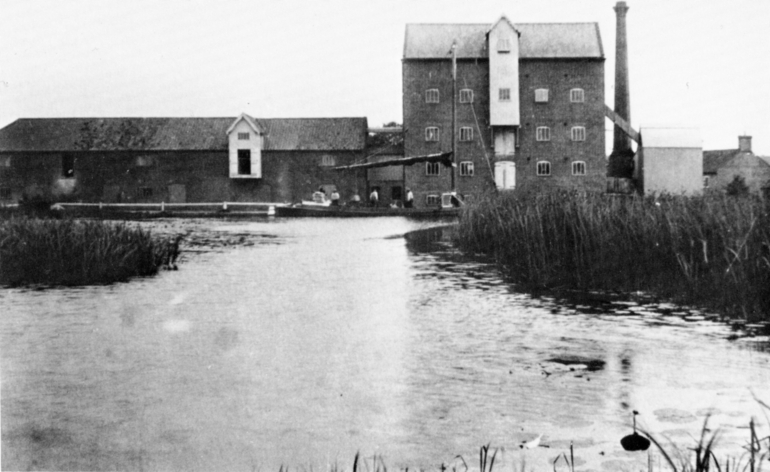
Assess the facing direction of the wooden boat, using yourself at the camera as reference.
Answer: facing to the right of the viewer

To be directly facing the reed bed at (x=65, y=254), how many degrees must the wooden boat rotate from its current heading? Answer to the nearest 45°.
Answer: approximately 90° to its right

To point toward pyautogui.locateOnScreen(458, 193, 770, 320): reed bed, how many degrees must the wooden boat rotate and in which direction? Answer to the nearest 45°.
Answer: approximately 90° to its right
